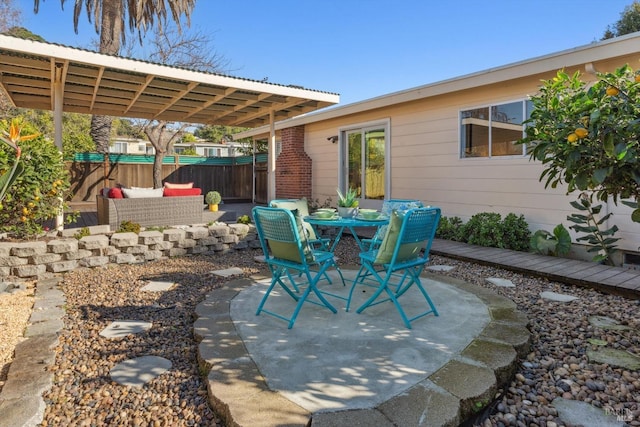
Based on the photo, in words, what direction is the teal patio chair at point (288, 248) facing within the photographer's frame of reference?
facing away from the viewer and to the right of the viewer

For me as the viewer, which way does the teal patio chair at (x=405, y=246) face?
facing away from the viewer and to the left of the viewer

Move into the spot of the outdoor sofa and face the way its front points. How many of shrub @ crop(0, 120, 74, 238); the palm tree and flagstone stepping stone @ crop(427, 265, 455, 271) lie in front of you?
1

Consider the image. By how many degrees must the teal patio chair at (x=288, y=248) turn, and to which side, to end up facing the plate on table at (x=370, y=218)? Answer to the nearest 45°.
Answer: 0° — it already faces it

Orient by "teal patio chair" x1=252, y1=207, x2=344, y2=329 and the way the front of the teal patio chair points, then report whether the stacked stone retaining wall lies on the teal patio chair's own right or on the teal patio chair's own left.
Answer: on the teal patio chair's own left

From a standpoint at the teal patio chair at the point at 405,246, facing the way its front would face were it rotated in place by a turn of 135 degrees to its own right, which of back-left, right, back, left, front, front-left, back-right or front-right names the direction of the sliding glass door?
left

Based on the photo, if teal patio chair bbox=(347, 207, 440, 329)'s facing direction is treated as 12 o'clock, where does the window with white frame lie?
The window with white frame is roughly at 2 o'clock from the teal patio chair.

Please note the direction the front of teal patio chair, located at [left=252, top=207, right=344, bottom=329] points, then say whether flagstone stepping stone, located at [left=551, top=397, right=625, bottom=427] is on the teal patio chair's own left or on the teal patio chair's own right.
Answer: on the teal patio chair's own right

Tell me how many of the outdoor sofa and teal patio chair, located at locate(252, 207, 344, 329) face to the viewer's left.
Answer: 0

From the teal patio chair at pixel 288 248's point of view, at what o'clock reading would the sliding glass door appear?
The sliding glass door is roughly at 11 o'clock from the teal patio chair.
